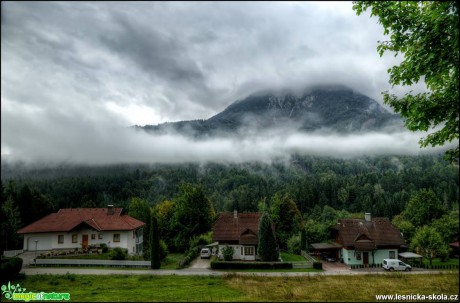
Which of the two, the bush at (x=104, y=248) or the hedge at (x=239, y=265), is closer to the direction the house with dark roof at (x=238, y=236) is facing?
the hedge

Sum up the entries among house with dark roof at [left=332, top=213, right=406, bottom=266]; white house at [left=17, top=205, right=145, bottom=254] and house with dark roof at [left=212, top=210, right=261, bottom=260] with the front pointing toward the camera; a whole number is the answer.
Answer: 3

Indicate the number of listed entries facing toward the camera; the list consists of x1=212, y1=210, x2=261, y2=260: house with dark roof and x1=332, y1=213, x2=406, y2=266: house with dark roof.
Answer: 2

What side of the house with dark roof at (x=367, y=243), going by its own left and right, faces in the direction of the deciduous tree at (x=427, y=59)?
front

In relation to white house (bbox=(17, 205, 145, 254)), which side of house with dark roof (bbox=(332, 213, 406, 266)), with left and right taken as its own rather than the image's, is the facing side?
right

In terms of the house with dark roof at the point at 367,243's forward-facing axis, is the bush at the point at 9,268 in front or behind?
in front

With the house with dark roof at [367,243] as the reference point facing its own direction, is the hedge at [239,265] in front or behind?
in front

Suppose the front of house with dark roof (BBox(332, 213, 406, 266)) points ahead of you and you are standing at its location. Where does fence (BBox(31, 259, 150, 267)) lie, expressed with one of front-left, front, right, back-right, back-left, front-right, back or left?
front-right

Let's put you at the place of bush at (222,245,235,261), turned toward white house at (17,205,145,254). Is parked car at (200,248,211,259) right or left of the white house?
right

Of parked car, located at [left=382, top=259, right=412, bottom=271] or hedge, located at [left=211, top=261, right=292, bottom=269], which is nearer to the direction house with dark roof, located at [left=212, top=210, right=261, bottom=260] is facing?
the hedge

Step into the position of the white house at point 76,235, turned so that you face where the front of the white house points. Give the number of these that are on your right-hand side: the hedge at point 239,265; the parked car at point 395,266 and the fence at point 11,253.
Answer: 1

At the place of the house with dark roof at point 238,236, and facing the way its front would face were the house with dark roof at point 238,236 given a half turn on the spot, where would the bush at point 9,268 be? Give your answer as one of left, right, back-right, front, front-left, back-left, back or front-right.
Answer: back-left

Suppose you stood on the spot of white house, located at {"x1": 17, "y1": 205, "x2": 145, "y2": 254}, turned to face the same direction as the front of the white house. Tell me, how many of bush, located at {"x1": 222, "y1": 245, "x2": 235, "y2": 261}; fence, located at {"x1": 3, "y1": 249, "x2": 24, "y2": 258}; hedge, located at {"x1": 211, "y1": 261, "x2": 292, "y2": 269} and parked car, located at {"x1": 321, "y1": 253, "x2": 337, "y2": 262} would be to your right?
1

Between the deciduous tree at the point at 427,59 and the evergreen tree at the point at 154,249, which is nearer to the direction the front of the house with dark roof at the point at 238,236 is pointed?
the deciduous tree

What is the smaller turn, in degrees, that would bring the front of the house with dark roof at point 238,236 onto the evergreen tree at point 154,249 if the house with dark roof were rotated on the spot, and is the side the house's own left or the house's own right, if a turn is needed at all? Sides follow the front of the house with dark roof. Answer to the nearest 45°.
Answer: approximately 45° to the house's own right

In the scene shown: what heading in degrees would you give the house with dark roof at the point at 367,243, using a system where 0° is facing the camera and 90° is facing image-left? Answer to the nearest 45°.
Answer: approximately 0°

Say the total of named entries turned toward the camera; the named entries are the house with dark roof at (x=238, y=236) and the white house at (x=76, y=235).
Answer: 2
